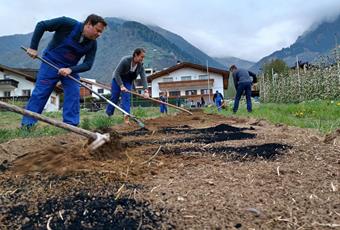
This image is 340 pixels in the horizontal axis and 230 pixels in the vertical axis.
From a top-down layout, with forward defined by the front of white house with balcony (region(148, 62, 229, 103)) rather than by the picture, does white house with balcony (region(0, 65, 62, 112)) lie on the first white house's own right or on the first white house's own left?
on the first white house's own right

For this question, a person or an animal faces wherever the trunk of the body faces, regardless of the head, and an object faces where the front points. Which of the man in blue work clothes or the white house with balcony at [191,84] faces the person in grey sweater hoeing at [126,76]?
the white house with balcony
